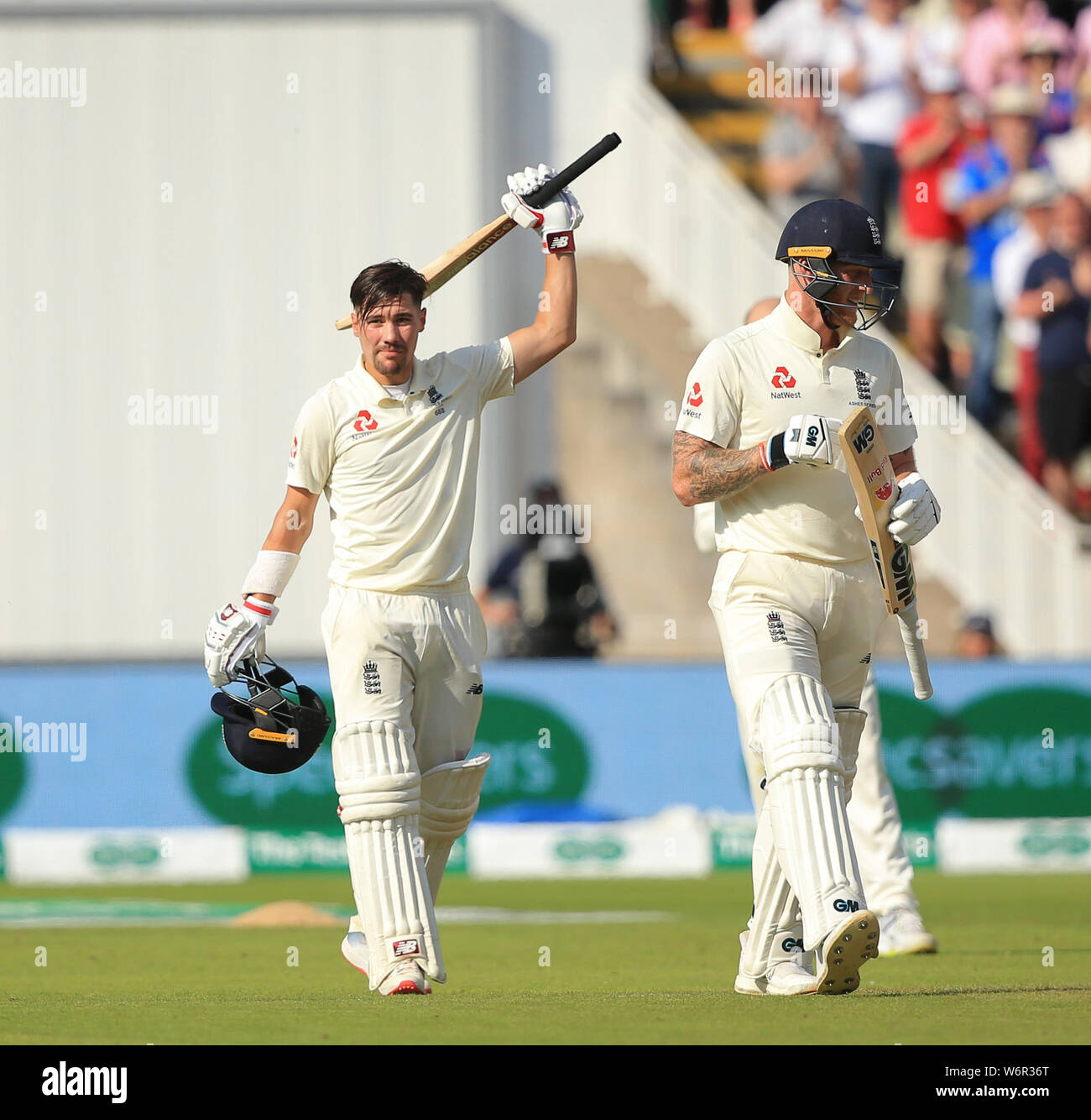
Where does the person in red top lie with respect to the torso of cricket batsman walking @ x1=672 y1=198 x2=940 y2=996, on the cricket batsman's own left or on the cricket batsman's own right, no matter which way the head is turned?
on the cricket batsman's own left

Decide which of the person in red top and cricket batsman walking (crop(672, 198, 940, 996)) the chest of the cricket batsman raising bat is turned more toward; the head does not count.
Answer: the cricket batsman walking

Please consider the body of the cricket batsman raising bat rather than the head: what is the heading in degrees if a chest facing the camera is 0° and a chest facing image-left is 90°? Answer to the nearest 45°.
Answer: approximately 0°

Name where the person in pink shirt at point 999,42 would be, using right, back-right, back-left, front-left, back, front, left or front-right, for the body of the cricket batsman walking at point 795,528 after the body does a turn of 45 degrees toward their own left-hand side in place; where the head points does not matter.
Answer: left

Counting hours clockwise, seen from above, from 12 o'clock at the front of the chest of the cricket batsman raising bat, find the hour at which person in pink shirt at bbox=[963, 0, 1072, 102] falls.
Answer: The person in pink shirt is roughly at 7 o'clock from the cricket batsman raising bat.
